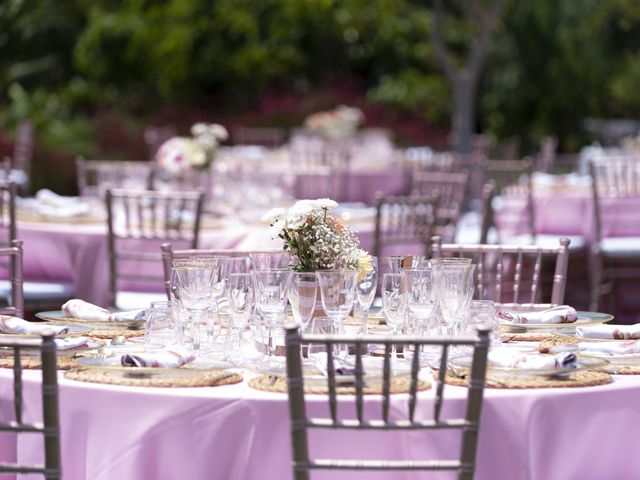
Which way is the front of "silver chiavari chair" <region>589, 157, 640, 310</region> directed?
away from the camera

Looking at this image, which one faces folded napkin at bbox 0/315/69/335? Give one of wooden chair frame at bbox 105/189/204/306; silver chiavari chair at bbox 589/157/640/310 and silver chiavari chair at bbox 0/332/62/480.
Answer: silver chiavari chair at bbox 0/332/62/480

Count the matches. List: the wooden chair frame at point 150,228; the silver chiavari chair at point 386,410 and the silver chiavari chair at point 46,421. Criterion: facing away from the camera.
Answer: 3

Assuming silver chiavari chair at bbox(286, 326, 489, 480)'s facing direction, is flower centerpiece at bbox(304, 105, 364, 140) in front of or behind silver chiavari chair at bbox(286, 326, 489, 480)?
in front

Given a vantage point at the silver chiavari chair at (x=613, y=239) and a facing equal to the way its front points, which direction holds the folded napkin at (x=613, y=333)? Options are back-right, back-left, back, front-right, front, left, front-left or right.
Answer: back

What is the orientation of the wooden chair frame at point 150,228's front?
away from the camera

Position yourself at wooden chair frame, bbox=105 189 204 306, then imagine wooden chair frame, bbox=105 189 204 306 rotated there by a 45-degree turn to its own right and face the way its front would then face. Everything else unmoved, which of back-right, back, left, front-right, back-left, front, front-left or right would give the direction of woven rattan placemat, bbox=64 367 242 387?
back-right

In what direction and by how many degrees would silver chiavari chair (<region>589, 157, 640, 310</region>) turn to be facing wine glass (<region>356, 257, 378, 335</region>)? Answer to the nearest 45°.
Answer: approximately 180°

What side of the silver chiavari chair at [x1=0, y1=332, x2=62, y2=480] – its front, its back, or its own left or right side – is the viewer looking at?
back

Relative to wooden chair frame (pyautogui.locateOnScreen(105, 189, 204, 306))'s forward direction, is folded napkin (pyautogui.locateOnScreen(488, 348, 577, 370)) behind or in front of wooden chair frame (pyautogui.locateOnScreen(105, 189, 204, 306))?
behind

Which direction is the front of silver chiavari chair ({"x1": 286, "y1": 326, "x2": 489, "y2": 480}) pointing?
away from the camera

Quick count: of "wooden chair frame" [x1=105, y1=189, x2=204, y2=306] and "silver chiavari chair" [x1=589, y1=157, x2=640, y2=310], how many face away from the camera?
2
